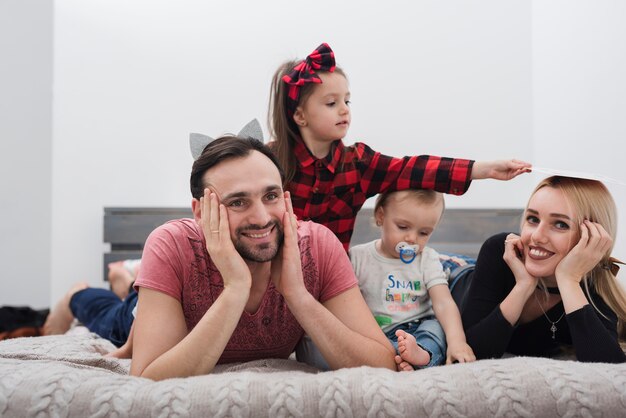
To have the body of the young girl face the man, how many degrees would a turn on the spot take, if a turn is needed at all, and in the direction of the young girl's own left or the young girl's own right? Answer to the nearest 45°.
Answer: approximately 45° to the young girl's own right

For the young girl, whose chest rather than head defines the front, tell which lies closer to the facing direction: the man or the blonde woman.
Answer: the blonde woman

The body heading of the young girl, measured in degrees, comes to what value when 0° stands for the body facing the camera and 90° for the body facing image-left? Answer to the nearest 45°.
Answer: approximately 315°
